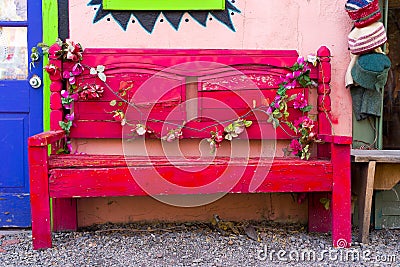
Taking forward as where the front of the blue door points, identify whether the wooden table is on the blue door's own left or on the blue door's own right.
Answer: on the blue door's own left

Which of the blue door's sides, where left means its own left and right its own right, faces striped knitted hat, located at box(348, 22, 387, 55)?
left

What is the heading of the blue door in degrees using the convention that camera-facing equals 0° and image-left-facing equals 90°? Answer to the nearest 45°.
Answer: approximately 0°

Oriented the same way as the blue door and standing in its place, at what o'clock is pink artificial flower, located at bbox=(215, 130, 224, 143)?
The pink artificial flower is roughly at 10 o'clock from the blue door.

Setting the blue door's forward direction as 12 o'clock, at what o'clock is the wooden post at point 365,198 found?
The wooden post is roughly at 10 o'clock from the blue door.

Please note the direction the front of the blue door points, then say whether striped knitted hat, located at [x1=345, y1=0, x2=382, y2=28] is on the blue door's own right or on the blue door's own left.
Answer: on the blue door's own left
